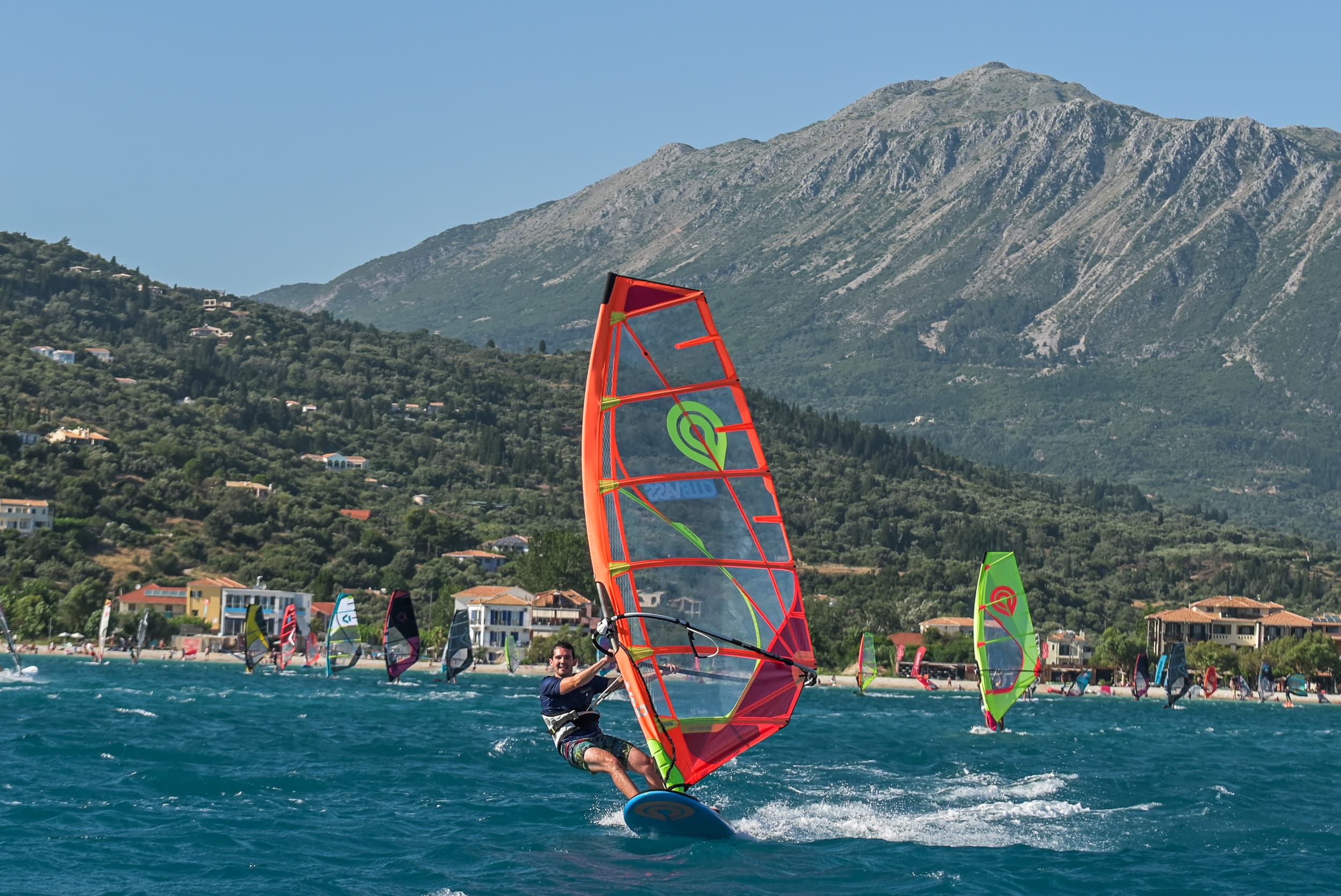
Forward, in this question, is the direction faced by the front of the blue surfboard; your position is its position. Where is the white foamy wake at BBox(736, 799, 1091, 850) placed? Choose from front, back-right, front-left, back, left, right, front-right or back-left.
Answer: back

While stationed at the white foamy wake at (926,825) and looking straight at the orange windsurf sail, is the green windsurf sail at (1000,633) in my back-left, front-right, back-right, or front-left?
back-right

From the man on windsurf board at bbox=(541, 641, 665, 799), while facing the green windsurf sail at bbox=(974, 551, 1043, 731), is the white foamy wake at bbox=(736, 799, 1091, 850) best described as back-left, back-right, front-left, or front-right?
front-right

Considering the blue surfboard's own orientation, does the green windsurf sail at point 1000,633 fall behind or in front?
behind

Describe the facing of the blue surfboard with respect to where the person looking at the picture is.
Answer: facing the viewer and to the left of the viewer

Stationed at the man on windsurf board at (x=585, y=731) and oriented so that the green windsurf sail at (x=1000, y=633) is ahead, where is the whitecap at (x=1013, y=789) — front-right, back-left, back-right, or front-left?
front-right
